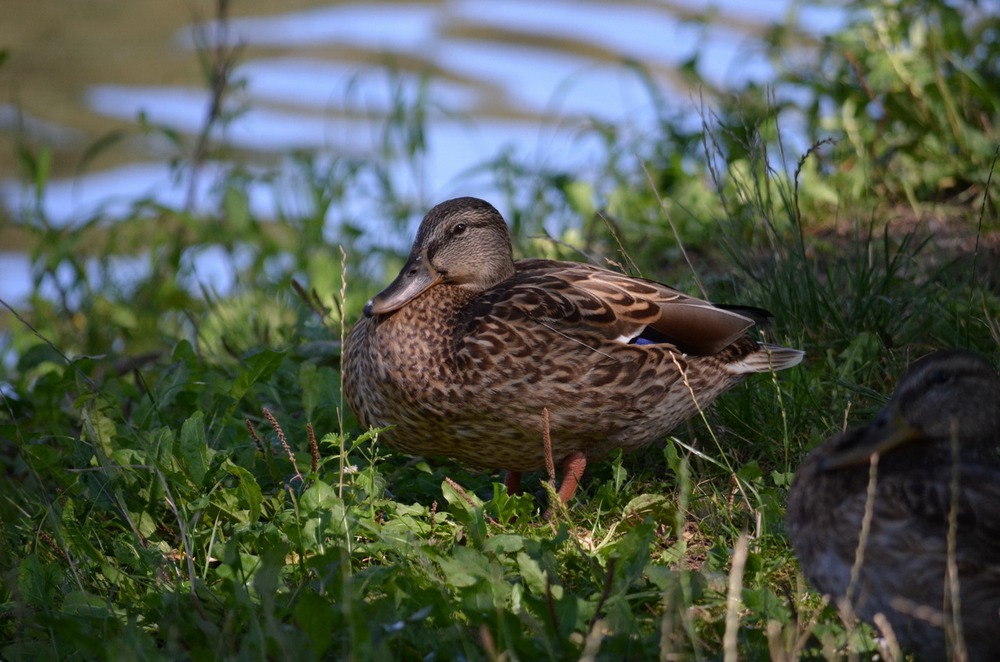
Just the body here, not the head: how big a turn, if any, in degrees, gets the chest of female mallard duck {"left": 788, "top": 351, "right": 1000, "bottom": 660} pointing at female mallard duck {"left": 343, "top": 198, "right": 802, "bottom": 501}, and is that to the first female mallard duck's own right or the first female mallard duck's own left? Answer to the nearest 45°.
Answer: approximately 45° to the first female mallard duck's own right

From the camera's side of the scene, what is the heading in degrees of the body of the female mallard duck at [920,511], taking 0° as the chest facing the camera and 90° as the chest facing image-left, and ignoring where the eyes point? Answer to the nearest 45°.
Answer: approximately 90°
